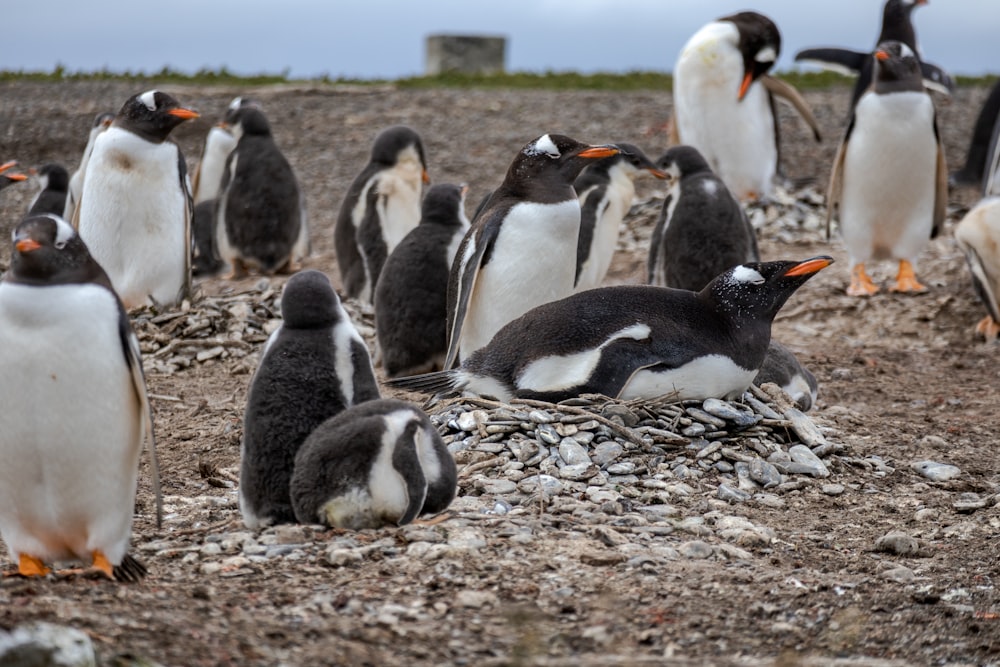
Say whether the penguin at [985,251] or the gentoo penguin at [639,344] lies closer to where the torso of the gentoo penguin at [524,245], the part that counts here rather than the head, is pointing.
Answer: the gentoo penguin

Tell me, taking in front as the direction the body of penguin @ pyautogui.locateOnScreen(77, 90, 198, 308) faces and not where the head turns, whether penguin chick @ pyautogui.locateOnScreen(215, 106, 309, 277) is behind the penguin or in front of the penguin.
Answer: behind

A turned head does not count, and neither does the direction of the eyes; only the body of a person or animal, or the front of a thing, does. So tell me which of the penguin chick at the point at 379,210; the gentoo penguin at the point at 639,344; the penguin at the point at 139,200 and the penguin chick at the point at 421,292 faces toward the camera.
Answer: the penguin

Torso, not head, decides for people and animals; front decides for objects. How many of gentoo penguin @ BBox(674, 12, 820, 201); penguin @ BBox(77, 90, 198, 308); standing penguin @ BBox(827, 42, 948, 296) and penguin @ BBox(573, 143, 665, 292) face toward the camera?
3

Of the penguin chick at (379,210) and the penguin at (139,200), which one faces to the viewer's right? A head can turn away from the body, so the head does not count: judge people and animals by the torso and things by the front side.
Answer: the penguin chick

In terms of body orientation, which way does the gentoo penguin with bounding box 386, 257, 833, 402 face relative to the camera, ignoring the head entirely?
to the viewer's right

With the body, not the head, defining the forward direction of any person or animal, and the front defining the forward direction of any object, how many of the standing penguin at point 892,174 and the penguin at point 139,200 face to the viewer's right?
0

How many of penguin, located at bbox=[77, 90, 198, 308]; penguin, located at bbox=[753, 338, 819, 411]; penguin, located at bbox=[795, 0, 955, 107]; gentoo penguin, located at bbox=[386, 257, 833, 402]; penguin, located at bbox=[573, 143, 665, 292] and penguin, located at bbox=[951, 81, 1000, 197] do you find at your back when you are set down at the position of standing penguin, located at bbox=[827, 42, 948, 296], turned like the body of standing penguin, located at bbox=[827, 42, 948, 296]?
2

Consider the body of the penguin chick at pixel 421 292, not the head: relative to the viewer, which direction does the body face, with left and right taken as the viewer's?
facing away from the viewer and to the right of the viewer

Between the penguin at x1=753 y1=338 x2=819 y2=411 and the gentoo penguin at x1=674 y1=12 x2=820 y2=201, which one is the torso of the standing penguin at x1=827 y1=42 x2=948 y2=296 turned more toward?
the penguin

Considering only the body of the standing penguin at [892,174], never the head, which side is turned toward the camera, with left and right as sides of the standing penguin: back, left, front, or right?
front

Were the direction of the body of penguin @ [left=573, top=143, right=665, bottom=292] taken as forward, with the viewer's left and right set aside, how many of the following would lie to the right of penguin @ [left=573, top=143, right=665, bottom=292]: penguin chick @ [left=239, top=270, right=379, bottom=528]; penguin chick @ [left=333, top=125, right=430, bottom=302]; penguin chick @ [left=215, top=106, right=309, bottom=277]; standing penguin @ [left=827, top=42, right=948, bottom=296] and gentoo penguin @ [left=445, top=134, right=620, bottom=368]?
2

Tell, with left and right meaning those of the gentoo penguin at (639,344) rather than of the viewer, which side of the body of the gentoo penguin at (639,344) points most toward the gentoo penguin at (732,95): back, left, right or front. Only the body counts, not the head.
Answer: left

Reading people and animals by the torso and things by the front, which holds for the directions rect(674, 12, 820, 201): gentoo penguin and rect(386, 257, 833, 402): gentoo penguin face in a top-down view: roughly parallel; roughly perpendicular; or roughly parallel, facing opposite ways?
roughly perpendicular

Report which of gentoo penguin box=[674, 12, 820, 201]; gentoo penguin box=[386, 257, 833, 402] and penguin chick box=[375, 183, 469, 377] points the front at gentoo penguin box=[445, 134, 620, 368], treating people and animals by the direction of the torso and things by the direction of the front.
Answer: gentoo penguin box=[674, 12, 820, 201]

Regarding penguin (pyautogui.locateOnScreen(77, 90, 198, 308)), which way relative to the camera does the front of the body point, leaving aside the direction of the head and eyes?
toward the camera
